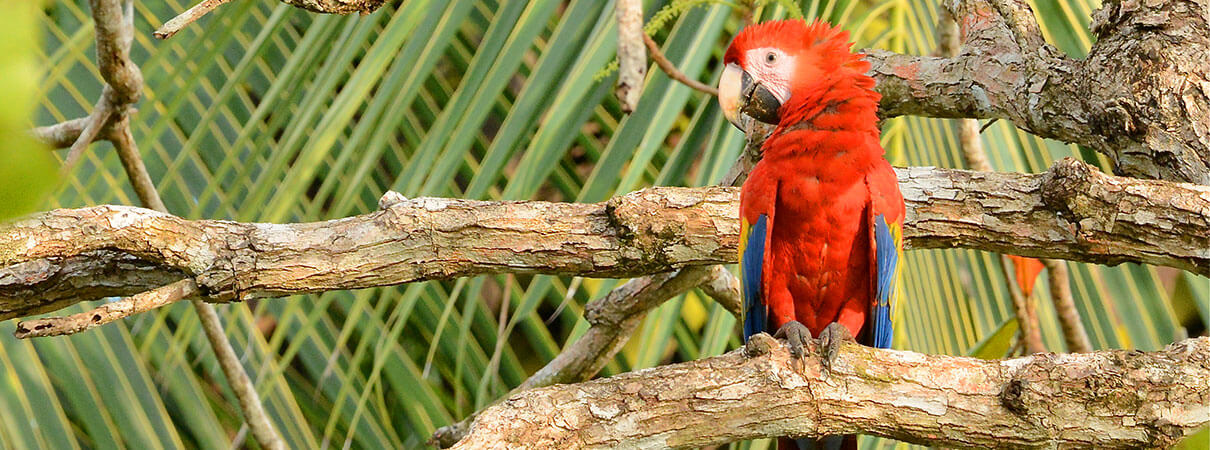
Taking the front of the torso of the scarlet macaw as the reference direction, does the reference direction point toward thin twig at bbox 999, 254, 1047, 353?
no

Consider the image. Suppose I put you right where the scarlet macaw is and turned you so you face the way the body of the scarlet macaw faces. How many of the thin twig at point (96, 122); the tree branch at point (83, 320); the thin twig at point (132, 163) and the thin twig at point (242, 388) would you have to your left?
0

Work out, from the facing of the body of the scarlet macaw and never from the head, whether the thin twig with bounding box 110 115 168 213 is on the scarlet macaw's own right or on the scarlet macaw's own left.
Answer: on the scarlet macaw's own right

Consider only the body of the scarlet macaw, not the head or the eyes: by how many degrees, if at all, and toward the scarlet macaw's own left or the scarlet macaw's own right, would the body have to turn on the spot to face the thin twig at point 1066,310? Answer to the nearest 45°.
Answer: approximately 135° to the scarlet macaw's own left

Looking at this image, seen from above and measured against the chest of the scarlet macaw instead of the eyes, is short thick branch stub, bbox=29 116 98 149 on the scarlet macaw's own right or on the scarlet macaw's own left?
on the scarlet macaw's own right

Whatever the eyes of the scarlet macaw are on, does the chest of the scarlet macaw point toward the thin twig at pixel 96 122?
no

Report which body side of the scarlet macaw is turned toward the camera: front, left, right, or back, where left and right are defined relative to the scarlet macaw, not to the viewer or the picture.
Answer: front

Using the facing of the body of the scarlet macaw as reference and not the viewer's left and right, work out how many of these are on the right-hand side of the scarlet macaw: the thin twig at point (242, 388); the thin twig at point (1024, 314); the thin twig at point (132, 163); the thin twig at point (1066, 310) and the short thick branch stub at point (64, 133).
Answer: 3

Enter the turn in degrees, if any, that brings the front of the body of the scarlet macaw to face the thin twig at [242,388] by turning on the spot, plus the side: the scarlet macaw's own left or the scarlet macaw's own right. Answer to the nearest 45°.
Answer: approximately 90° to the scarlet macaw's own right
